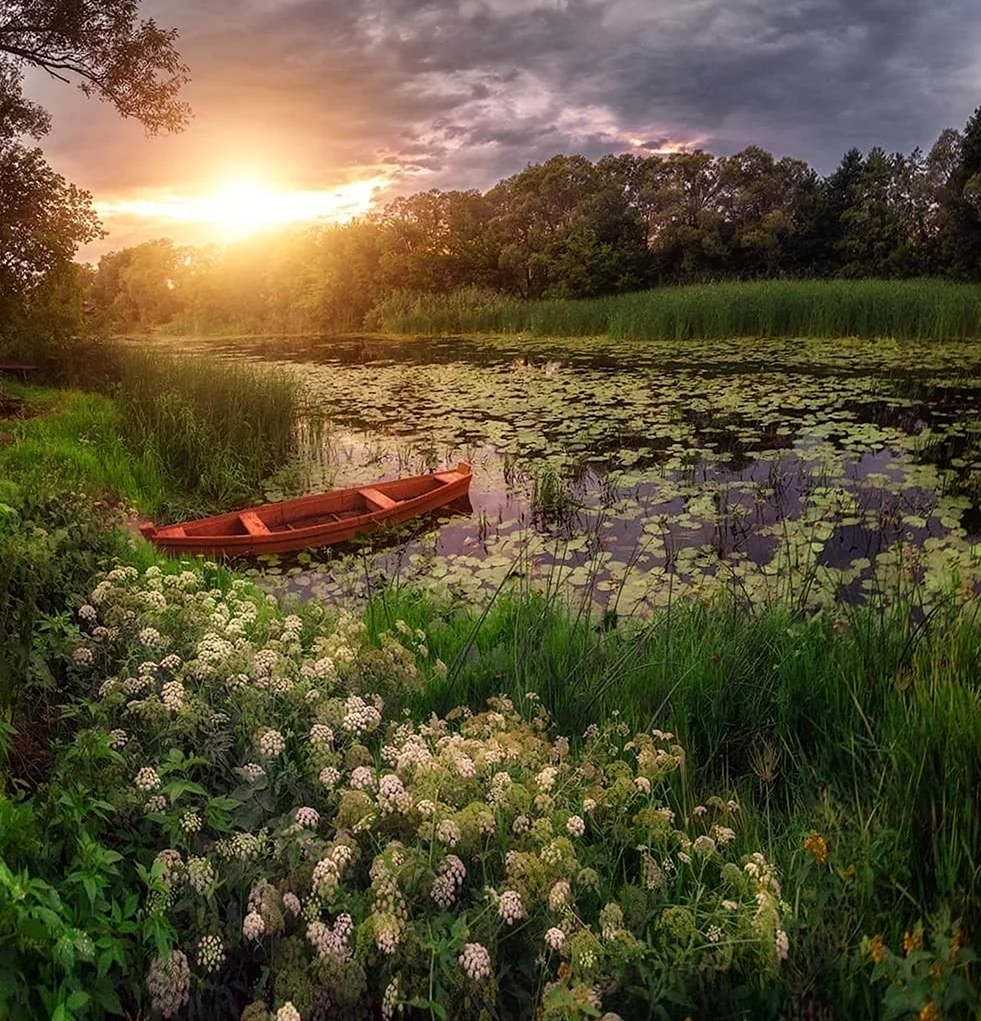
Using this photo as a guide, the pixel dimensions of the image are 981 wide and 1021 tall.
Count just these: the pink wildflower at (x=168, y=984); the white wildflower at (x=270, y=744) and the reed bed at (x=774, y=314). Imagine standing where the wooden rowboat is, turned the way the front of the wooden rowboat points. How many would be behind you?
1

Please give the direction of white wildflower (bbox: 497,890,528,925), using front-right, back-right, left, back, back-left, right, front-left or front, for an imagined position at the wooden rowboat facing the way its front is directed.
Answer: front-left

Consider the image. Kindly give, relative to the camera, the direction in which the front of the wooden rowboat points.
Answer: facing the viewer and to the left of the viewer

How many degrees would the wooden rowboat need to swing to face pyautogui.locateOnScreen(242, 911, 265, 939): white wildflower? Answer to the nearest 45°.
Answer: approximately 45° to its left

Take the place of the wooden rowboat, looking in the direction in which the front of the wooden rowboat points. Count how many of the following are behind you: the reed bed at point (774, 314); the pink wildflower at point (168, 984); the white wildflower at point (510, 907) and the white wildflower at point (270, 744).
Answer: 1

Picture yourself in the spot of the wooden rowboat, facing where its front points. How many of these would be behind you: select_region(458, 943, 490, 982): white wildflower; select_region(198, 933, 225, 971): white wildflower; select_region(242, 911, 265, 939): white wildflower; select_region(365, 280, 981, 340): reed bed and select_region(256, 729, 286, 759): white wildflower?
1

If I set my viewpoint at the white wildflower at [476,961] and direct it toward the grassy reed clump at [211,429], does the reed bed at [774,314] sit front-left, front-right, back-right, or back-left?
front-right

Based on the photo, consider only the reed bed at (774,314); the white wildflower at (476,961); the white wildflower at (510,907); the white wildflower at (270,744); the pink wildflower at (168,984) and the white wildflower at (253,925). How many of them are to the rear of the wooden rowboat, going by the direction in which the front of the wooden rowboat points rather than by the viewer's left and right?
1

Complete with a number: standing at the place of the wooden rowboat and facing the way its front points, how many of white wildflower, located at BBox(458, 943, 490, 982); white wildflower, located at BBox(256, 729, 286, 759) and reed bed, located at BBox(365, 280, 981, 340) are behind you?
1

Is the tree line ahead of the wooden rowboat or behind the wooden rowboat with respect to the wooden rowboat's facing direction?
behind

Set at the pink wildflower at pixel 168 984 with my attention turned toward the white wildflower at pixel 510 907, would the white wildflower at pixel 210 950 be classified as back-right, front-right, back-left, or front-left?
front-left
